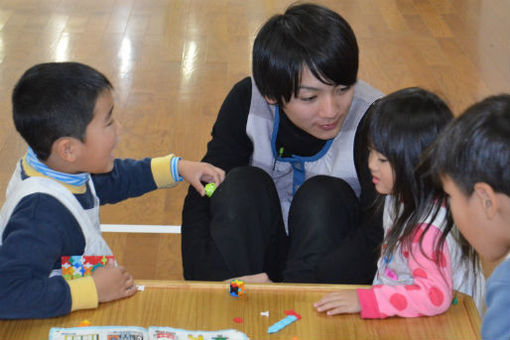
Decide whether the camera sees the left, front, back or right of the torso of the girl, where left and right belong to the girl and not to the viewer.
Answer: left

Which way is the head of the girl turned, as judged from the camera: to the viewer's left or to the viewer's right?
to the viewer's left

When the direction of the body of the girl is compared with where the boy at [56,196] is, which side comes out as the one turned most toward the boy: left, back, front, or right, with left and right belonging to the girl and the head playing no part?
front

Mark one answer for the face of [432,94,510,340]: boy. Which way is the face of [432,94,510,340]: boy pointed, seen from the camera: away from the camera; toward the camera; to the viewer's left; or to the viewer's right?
to the viewer's left

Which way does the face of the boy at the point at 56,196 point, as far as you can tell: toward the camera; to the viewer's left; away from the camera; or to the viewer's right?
to the viewer's right
